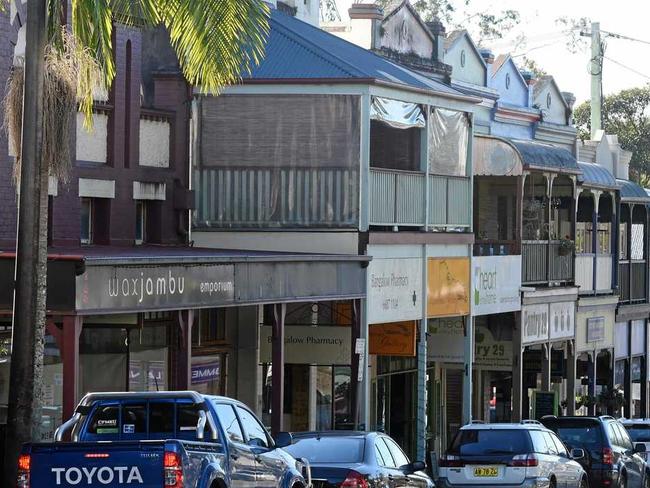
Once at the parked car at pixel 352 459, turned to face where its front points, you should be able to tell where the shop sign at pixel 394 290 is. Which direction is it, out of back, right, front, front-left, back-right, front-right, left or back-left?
front-left

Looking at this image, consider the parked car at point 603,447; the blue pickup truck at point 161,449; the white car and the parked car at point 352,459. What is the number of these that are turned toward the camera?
0

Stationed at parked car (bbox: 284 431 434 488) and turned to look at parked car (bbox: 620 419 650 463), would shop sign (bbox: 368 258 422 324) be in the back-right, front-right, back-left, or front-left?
front-left

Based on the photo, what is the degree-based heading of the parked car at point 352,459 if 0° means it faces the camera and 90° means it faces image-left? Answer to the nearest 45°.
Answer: approximately 225°

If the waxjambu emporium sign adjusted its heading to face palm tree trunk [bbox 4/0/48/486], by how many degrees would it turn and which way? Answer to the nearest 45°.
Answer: approximately 90° to its right

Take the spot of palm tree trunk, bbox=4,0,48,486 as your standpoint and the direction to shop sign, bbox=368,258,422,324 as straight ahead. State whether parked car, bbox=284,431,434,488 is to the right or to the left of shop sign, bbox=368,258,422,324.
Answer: right

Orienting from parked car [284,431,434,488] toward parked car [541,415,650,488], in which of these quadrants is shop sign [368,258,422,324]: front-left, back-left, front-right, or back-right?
front-left

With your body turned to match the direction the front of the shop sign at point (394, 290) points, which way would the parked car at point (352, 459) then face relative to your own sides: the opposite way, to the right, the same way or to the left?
to the left

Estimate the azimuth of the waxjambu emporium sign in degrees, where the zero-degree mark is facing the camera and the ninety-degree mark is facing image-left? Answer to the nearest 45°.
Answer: approximately 315°

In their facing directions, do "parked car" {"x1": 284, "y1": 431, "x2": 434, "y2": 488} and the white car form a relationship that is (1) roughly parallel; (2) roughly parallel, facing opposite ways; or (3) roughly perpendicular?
roughly parallel

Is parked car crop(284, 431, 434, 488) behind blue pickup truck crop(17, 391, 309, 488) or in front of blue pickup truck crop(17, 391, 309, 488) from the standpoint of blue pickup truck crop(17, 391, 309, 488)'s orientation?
in front

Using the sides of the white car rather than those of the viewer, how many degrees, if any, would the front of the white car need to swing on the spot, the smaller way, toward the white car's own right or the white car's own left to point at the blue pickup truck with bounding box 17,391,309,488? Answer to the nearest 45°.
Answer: approximately 180°
